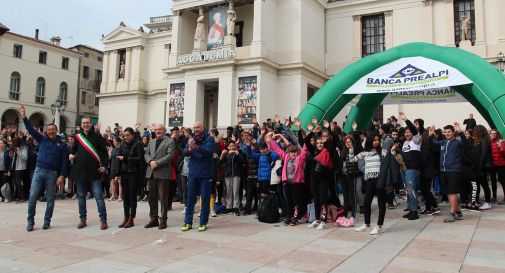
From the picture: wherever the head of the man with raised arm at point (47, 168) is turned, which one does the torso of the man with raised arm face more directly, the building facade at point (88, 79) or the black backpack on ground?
the black backpack on ground

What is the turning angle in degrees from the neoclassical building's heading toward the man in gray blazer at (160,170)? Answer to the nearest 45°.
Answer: approximately 45° to its left

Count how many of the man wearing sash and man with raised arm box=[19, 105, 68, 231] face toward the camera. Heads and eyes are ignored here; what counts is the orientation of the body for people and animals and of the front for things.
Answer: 2

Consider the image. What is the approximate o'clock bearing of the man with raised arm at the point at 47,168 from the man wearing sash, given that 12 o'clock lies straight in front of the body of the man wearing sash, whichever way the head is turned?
The man with raised arm is roughly at 4 o'clock from the man wearing sash.

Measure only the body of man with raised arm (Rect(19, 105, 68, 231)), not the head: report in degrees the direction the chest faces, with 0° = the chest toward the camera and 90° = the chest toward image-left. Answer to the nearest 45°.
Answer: approximately 0°

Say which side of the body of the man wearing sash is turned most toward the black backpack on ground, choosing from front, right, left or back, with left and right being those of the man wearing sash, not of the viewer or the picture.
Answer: left

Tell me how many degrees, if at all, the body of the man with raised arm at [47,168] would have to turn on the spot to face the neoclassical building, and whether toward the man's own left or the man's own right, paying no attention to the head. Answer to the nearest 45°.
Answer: approximately 135° to the man's own left
